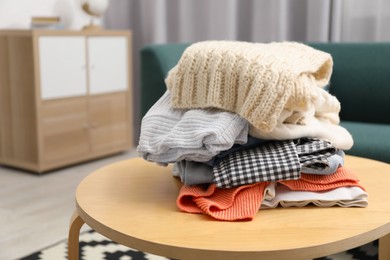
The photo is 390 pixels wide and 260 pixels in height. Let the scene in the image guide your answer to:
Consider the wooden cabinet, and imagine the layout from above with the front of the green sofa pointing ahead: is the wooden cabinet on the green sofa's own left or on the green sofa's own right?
on the green sofa's own right

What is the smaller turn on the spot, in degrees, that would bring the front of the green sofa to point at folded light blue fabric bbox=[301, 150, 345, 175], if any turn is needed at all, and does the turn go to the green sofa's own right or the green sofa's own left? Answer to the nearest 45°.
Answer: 0° — it already faces it

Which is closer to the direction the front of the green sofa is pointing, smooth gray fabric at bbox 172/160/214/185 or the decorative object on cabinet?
the smooth gray fabric

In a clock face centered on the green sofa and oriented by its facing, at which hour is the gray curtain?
The gray curtain is roughly at 5 o'clock from the green sofa.

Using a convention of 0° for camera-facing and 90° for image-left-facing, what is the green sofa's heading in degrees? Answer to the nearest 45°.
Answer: approximately 0°

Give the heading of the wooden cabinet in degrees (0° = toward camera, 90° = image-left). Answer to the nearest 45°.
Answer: approximately 315°
